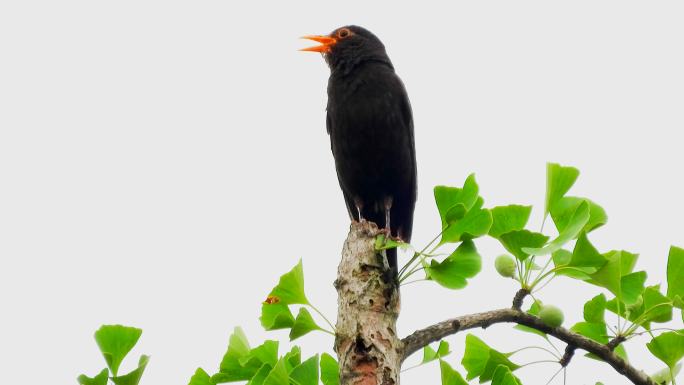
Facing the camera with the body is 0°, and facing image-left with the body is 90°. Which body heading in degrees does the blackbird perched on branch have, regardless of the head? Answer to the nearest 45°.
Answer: approximately 45°
